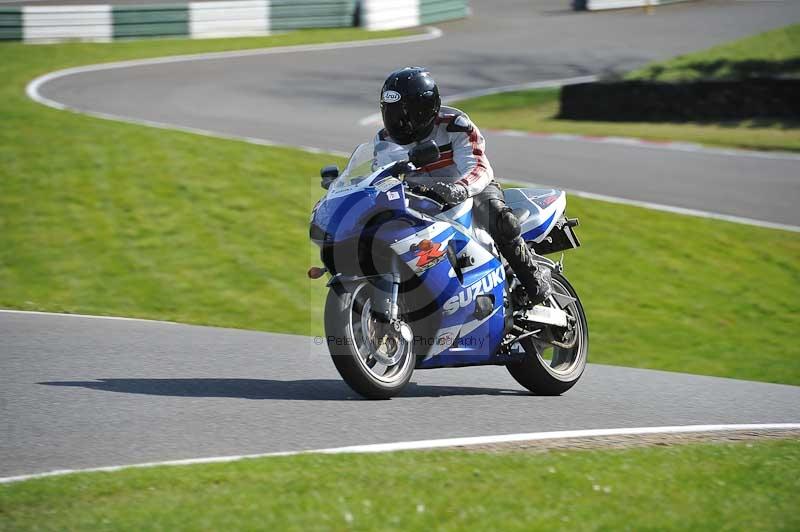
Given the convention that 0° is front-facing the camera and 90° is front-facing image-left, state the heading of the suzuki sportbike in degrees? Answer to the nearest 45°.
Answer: approximately 45°

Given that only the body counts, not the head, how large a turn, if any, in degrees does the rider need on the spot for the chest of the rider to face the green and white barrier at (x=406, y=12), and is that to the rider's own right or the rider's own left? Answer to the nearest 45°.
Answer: approximately 135° to the rider's own right

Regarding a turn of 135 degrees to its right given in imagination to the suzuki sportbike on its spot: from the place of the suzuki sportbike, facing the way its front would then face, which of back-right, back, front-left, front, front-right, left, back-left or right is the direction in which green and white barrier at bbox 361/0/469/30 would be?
front

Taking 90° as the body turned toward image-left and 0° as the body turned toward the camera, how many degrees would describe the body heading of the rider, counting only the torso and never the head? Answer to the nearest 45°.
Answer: approximately 45°

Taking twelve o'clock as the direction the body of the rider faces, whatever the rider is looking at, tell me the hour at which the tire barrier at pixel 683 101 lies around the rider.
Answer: The tire barrier is roughly at 5 o'clock from the rider.

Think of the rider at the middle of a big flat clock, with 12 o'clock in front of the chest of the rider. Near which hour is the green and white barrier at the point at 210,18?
The green and white barrier is roughly at 4 o'clock from the rider.
